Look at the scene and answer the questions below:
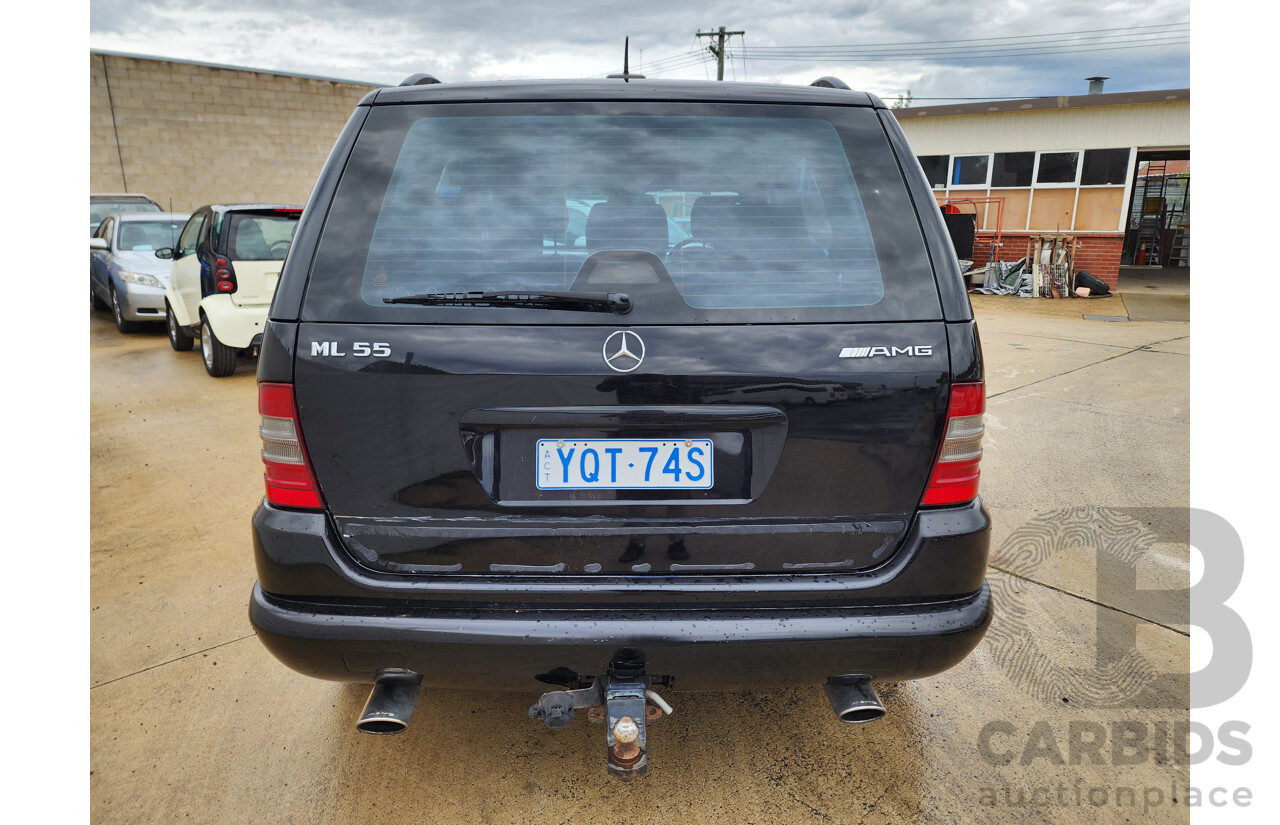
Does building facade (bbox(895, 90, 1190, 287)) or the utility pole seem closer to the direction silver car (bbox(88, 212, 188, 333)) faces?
the building facade

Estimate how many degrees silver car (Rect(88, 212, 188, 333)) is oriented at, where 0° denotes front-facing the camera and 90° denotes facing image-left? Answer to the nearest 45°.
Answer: approximately 315°

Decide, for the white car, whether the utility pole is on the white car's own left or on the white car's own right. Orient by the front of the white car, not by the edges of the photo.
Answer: on the white car's own right

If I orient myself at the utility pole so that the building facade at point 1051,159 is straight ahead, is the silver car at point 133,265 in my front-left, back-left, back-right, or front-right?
front-right

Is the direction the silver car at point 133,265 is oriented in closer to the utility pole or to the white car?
the white car

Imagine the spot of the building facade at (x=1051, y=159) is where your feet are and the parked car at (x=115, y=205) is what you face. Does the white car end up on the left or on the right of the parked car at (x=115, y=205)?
left

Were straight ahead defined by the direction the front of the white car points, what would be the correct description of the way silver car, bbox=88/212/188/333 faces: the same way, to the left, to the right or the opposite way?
the opposite way

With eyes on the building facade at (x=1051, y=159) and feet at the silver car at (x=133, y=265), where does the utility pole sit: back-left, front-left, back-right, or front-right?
front-left

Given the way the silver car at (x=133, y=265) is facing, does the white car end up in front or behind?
in front

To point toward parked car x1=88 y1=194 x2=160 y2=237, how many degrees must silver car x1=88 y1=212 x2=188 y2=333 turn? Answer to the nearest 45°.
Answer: approximately 135° to its left

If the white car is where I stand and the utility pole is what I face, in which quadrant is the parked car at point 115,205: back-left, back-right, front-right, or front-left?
front-left

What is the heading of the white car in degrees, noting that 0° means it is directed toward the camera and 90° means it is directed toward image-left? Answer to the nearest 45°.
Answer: approximately 135°
